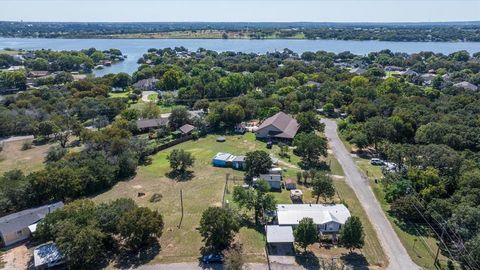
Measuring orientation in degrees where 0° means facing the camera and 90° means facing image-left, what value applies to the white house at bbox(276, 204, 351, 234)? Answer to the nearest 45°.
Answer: approximately 0°

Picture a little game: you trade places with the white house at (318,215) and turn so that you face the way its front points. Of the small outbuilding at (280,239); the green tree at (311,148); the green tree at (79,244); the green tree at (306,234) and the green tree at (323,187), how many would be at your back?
2

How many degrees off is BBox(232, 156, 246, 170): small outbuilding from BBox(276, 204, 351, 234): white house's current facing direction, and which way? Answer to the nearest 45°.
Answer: approximately 135° to its right

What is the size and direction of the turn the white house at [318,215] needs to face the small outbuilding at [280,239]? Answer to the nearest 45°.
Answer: approximately 45° to its right

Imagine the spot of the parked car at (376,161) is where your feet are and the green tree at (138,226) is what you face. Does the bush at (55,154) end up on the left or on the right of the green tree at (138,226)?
right

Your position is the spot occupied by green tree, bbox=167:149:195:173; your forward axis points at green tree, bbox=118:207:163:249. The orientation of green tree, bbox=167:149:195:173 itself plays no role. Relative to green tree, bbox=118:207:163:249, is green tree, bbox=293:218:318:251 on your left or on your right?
left

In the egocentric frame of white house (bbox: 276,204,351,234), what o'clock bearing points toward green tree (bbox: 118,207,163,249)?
The green tree is roughly at 2 o'clock from the white house.

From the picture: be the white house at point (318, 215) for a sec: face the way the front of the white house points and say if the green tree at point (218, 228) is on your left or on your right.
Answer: on your right

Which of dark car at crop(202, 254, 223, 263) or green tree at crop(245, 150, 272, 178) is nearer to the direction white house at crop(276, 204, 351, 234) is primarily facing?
the dark car

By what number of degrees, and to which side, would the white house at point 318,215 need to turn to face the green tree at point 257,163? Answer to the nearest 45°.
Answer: approximately 135° to its right

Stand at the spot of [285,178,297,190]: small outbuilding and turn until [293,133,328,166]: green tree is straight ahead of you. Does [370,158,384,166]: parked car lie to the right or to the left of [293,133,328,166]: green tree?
right
